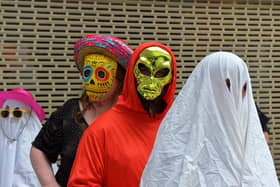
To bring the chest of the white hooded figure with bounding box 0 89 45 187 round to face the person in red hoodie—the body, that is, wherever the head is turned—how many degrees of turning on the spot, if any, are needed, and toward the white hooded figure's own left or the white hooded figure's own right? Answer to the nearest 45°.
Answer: approximately 45° to the white hooded figure's own left

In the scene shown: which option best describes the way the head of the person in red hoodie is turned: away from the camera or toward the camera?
toward the camera

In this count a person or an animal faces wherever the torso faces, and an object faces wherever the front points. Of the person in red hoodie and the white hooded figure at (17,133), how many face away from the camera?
0

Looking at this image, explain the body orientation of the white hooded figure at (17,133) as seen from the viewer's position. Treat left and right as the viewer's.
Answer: facing the viewer and to the left of the viewer

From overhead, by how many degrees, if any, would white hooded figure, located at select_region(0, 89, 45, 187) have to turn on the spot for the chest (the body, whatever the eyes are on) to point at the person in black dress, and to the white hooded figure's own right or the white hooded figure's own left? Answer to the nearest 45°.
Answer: approximately 45° to the white hooded figure's own left

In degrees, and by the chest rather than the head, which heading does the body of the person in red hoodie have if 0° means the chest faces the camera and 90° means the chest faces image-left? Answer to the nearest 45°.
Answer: approximately 315°

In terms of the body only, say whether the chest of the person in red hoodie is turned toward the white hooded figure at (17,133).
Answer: no
